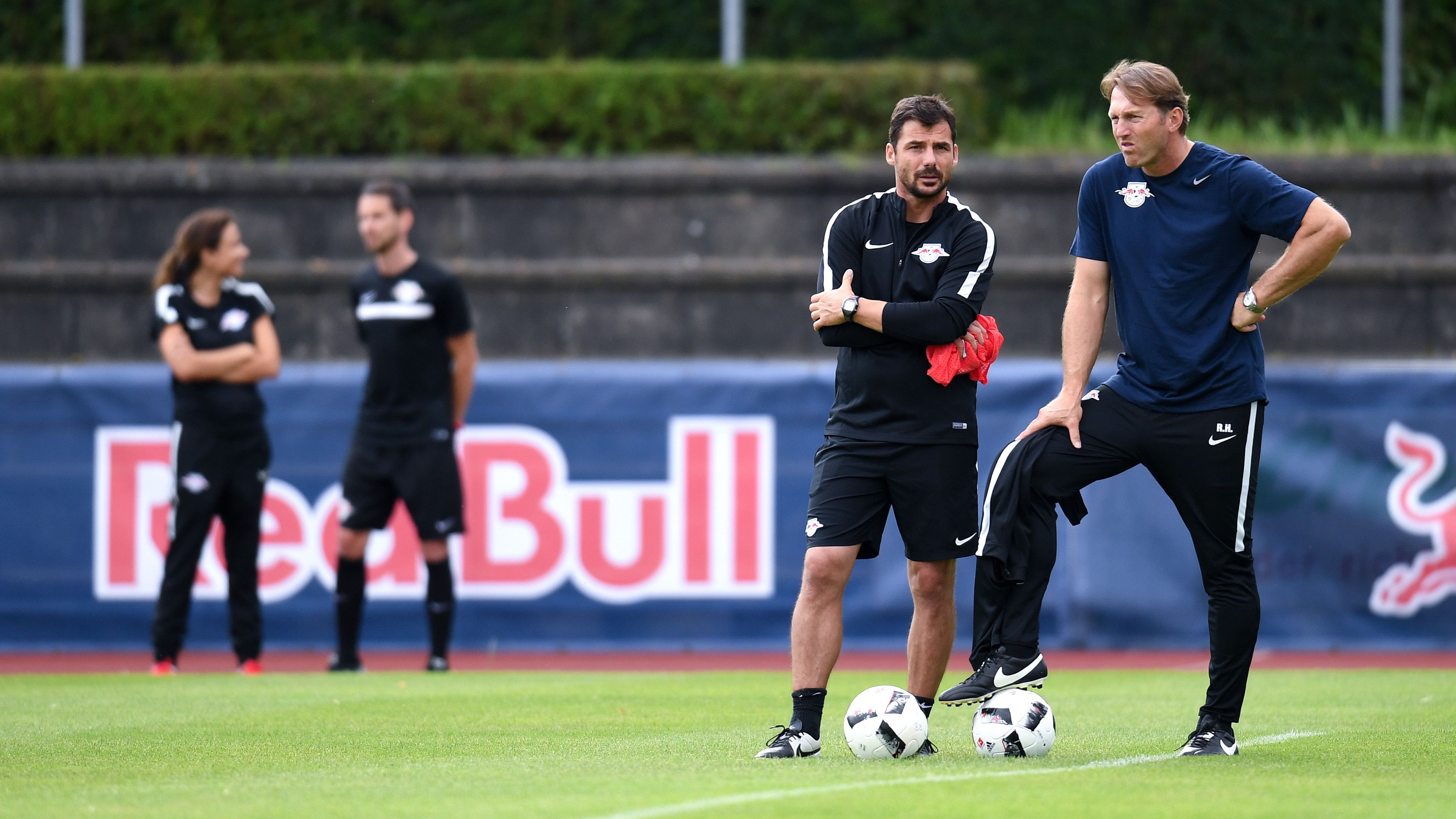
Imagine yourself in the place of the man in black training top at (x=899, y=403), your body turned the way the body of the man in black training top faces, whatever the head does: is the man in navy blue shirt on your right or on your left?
on your left

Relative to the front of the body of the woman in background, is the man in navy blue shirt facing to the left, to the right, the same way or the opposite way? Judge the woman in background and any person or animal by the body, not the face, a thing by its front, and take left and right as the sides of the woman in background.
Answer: to the right

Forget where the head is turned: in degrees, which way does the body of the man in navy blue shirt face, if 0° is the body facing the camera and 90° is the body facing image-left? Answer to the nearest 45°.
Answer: approximately 45°

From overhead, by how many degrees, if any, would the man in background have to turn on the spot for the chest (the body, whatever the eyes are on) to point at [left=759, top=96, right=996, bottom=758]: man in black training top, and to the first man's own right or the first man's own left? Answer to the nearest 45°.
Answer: approximately 45° to the first man's own left

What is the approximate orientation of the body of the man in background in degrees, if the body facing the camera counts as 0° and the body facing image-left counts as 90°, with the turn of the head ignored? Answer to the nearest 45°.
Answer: approximately 45°

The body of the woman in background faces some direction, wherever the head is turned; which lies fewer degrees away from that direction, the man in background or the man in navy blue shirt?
the man in navy blue shirt

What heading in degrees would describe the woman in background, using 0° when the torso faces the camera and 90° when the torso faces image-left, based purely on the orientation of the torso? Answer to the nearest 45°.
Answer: approximately 0°

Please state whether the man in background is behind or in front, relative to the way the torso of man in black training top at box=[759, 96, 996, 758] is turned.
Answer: behind

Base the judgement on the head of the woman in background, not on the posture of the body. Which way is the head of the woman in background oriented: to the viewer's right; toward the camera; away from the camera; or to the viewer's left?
to the viewer's right

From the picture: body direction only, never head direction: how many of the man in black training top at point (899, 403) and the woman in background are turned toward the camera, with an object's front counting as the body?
2
